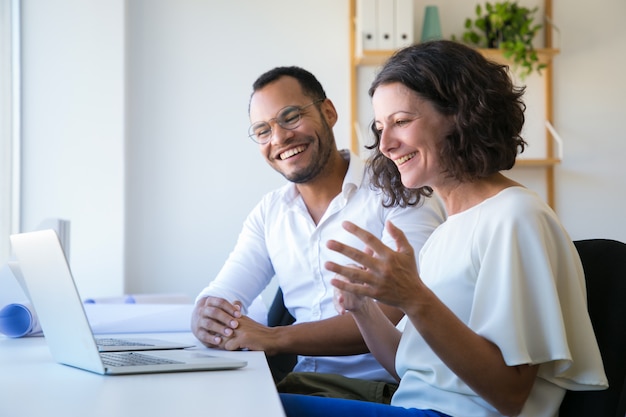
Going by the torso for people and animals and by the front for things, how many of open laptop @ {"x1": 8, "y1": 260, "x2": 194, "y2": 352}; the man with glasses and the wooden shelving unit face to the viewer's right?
1

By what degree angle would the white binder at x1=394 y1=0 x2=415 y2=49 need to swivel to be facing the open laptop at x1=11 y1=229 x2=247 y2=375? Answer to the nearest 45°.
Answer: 0° — it already faces it

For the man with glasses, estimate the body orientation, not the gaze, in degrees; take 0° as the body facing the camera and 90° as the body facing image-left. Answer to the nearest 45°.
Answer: approximately 45°

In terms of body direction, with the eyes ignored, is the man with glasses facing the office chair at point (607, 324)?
no

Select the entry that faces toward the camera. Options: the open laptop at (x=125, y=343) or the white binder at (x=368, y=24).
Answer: the white binder

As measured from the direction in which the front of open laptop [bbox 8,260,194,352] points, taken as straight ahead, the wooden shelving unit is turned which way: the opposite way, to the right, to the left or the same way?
to the right

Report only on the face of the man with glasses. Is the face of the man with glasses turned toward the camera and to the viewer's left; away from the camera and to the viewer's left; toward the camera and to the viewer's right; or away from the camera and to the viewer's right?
toward the camera and to the viewer's left

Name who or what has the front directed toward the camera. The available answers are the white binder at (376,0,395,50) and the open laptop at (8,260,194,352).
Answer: the white binder

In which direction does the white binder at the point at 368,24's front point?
toward the camera

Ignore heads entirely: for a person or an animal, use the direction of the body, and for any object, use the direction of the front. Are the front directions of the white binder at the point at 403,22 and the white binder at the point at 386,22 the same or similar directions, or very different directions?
same or similar directions

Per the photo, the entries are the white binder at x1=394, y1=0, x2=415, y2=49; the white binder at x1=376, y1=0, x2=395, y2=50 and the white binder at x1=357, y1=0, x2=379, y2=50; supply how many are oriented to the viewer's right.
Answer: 0

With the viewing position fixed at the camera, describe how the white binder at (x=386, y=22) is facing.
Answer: facing the viewer

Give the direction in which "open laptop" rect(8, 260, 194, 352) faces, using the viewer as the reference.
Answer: facing to the right of the viewer
